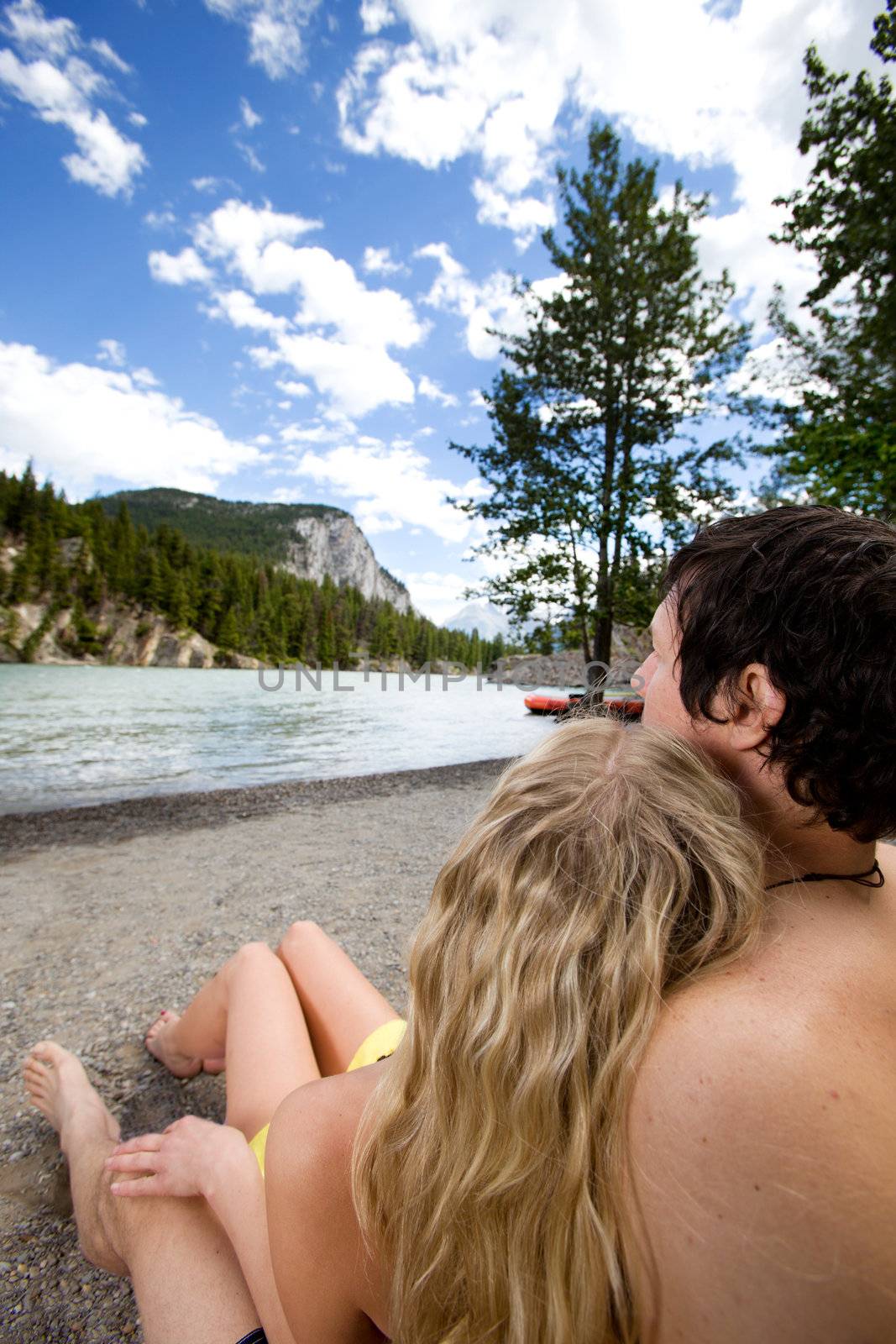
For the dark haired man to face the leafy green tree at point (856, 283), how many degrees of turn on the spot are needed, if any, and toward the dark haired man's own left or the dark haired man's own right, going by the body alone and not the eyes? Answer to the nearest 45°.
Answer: approximately 45° to the dark haired man's own right

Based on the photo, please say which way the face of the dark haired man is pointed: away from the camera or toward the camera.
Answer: away from the camera

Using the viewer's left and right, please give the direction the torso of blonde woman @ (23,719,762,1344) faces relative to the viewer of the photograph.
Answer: facing away from the viewer and to the left of the viewer

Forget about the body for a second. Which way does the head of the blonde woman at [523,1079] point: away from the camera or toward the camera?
away from the camera

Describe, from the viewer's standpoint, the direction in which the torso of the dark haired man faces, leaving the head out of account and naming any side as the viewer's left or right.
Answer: facing away from the viewer and to the left of the viewer

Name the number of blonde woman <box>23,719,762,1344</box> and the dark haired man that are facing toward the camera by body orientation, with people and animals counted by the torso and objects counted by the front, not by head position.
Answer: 0

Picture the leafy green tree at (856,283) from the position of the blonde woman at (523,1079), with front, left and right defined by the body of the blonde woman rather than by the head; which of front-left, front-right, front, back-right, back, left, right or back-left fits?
right
